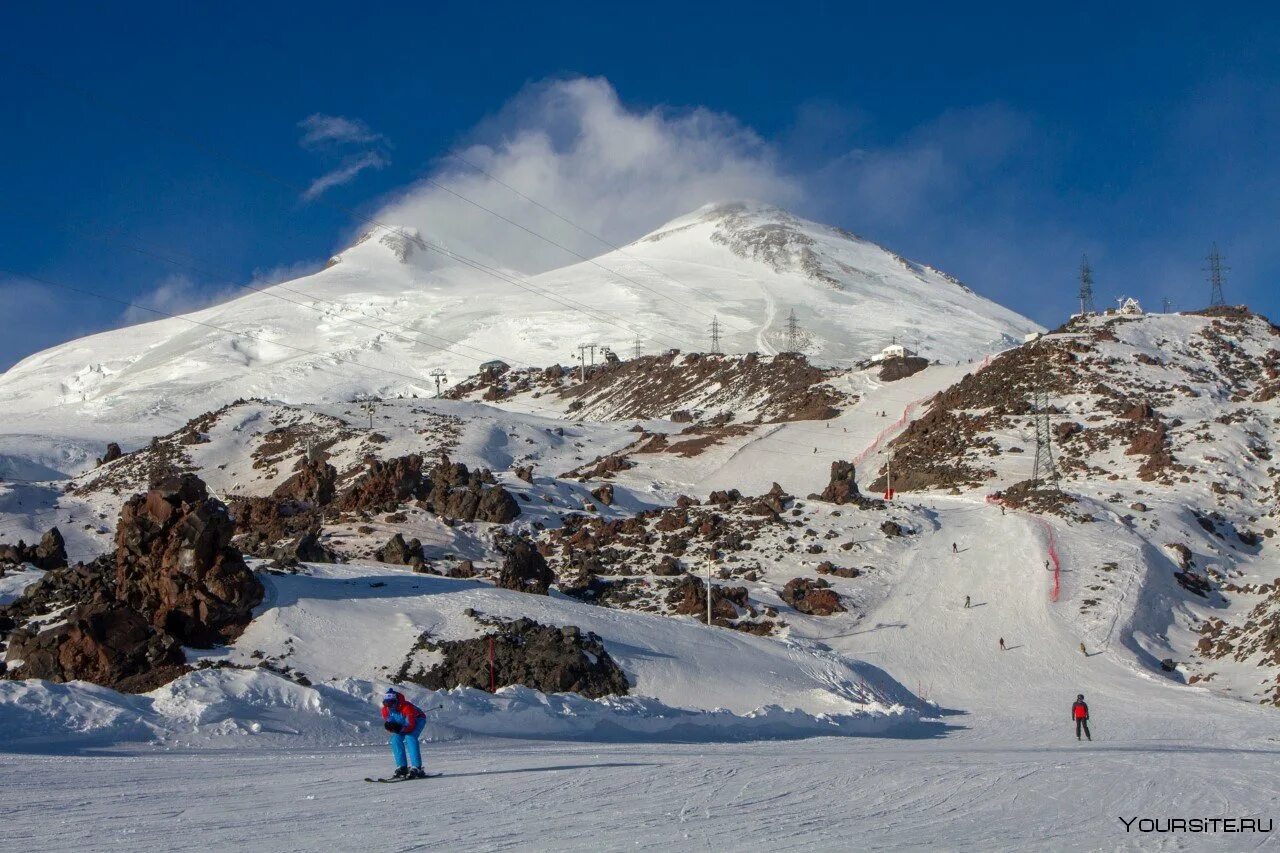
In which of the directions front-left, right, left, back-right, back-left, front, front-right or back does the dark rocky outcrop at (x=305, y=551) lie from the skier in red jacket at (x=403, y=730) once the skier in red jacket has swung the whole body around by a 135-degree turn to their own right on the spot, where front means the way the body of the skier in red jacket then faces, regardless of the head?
front

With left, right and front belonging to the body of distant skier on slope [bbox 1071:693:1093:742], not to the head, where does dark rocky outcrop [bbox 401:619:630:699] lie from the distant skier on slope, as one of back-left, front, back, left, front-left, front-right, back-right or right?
right

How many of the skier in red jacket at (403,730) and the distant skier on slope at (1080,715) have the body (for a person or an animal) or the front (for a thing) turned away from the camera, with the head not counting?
0

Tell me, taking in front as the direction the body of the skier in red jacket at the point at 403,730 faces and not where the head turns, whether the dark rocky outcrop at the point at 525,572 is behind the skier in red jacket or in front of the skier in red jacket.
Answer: behind

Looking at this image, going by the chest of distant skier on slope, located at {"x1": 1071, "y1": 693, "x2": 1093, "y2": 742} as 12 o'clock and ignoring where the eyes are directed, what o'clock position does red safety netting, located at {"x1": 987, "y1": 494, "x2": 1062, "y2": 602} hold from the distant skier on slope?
The red safety netting is roughly at 6 o'clock from the distant skier on slope.

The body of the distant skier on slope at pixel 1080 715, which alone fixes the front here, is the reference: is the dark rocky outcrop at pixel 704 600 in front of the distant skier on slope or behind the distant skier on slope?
behind

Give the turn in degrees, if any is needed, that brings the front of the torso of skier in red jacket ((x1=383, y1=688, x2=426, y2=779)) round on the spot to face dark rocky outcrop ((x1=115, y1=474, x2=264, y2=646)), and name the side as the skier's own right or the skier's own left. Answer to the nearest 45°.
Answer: approximately 135° to the skier's own right

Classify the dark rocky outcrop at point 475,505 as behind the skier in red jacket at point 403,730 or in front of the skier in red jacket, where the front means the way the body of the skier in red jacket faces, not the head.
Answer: behind

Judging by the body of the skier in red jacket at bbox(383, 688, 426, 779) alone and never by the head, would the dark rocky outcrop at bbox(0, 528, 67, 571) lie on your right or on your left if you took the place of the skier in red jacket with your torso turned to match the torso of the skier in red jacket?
on your right

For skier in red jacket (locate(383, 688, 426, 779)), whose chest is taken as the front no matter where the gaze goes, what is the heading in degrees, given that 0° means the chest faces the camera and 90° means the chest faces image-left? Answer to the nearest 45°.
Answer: approximately 45°

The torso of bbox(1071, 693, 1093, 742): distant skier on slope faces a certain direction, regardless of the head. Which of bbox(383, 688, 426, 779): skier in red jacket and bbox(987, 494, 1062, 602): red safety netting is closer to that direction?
the skier in red jacket
